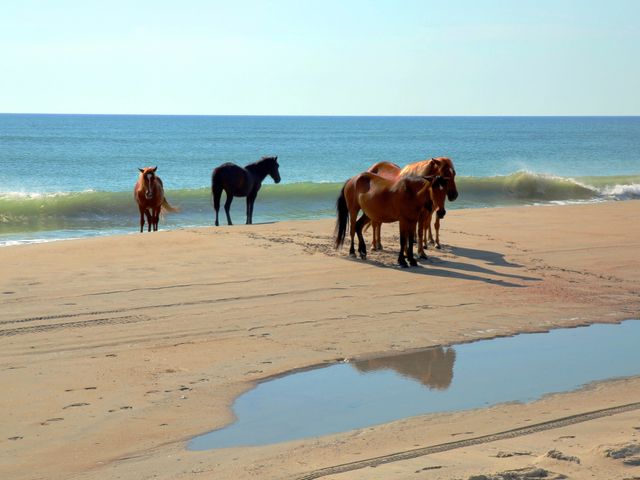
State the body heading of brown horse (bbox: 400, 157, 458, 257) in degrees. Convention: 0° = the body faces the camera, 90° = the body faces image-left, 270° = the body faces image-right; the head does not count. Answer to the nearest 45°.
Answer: approximately 315°

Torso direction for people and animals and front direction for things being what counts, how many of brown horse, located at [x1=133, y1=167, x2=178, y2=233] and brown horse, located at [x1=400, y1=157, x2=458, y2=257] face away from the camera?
0

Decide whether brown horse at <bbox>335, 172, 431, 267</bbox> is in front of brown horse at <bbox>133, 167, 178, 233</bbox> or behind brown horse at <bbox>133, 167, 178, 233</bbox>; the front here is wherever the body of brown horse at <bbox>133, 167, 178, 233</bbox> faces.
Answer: in front

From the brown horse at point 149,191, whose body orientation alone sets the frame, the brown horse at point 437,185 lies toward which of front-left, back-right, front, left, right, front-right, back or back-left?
front-left

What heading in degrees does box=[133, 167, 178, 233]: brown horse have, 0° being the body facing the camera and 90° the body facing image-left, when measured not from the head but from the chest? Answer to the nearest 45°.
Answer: approximately 0°

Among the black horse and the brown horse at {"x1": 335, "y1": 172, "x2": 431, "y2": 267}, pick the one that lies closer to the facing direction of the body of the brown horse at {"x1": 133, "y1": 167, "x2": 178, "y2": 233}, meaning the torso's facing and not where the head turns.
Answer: the brown horse
